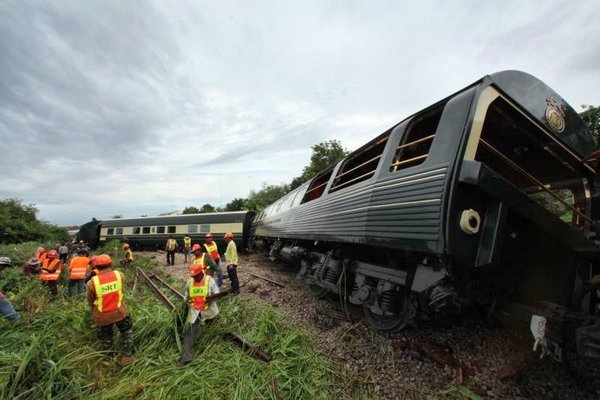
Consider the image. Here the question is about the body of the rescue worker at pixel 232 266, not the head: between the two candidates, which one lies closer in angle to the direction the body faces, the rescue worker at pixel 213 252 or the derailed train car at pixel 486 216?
the rescue worker

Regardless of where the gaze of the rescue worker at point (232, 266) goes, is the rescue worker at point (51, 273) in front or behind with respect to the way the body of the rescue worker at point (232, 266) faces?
in front

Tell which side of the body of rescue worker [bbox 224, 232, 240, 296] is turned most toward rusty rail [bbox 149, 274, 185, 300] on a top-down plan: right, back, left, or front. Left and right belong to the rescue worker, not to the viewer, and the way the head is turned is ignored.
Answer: front

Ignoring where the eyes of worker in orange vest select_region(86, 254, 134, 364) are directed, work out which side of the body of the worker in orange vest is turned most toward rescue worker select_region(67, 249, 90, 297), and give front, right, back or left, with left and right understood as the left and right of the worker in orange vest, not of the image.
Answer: front

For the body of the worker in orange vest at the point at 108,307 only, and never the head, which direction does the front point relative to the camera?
away from the camera

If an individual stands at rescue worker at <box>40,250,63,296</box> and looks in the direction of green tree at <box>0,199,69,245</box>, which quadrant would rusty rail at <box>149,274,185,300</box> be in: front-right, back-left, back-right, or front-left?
back-right

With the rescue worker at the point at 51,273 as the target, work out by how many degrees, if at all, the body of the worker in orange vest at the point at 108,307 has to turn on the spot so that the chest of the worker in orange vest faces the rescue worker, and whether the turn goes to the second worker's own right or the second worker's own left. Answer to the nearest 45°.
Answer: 0° — they already face them

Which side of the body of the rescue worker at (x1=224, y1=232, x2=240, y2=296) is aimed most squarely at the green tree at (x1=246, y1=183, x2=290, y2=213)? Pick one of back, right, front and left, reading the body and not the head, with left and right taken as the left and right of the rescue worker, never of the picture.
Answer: right

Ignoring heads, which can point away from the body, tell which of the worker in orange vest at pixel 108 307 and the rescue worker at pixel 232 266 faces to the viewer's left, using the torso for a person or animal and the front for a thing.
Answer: the rescue worker

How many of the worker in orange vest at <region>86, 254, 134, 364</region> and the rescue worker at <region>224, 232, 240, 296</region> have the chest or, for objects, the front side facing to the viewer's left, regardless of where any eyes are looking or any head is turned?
1

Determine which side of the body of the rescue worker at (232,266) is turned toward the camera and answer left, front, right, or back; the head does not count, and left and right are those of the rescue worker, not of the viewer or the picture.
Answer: left

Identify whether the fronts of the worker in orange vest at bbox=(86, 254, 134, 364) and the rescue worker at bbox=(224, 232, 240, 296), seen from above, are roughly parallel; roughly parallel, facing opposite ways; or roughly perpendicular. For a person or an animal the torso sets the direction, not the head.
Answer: roughly perpendicular
